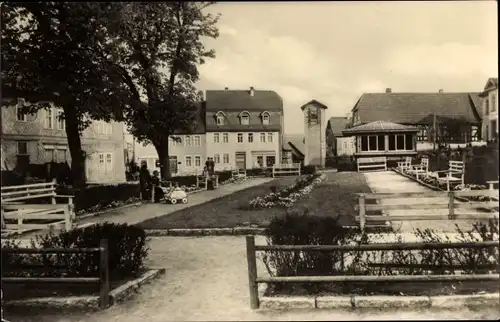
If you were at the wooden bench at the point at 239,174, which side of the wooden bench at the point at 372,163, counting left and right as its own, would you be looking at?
right

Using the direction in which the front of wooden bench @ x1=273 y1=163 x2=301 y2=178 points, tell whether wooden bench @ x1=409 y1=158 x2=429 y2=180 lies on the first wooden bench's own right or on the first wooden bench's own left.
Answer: on the first wooden bench's own left

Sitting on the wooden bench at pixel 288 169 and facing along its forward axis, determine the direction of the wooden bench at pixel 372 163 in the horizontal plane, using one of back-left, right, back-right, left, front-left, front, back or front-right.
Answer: left

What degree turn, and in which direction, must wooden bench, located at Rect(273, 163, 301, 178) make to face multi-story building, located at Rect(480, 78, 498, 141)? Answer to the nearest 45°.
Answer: approximately 90° to its left

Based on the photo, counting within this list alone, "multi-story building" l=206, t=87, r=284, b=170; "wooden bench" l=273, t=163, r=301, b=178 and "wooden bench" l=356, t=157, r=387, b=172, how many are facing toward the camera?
3

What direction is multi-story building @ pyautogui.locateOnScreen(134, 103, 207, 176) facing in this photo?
toward the camera

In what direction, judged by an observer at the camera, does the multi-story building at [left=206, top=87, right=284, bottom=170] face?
facing the viewer

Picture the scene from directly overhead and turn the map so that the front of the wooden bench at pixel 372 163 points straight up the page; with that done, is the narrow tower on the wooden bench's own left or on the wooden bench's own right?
on the wooden bench's own right

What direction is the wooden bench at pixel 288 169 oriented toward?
toward the camera

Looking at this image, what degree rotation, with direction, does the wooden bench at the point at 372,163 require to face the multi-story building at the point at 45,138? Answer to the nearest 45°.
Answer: approximately 90° to its right
